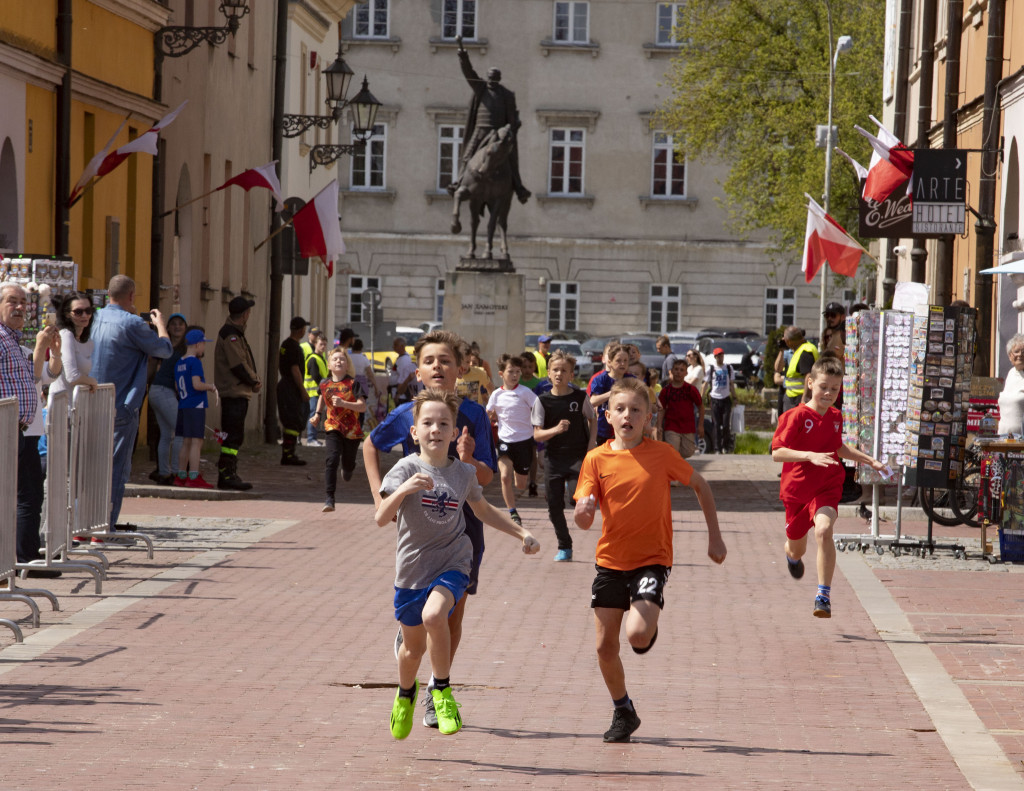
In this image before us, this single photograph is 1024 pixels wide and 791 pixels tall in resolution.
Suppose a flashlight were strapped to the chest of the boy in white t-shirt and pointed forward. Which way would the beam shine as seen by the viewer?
toward the camera

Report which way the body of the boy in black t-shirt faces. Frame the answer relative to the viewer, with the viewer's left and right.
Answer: facing the viewer

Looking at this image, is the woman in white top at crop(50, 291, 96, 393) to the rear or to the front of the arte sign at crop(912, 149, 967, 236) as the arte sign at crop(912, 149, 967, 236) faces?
to the front

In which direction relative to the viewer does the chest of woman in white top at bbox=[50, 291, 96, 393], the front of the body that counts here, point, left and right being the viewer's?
facing the viewer and to the right of the viewer

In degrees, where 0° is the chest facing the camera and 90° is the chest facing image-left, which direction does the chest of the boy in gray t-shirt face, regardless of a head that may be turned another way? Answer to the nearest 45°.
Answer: approximately 0°

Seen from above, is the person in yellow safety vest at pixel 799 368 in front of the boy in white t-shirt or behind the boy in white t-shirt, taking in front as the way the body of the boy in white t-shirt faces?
behind

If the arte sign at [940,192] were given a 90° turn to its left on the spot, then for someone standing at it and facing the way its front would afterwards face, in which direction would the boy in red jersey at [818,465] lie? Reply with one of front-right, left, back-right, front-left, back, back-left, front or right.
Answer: right

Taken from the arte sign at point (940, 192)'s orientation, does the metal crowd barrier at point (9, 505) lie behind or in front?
in front

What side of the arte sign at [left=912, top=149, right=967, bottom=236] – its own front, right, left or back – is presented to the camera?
front

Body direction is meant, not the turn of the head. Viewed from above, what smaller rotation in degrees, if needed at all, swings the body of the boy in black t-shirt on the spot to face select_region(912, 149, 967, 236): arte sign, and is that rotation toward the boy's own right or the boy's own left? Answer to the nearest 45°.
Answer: approximately 135° to the boy's own left

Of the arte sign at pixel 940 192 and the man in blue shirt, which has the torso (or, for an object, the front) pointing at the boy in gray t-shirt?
the arte sign
